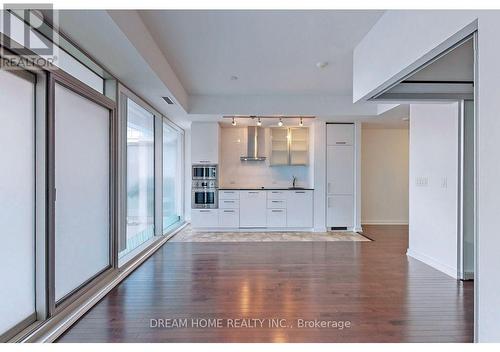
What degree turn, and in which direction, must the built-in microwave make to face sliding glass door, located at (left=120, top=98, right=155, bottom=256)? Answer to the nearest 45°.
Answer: approximately 45° to its right

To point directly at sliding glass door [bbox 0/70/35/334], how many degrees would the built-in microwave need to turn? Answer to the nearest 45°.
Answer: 0° — it already faces it

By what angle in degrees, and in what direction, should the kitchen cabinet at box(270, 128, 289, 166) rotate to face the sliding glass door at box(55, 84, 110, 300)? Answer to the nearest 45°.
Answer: approximately 45° to its right

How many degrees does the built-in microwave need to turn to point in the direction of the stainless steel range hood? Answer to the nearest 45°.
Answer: approximately 90° to its left

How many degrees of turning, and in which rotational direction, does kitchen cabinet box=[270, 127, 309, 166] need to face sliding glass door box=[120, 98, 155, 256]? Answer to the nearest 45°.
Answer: approximately 45° to its right

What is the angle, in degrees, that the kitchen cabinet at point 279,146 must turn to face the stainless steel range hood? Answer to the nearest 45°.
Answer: approximately 90° to its right

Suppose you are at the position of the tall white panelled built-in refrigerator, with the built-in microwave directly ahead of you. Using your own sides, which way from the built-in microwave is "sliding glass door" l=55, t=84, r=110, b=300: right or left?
left

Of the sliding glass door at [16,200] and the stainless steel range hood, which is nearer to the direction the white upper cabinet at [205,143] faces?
the sliding glass door

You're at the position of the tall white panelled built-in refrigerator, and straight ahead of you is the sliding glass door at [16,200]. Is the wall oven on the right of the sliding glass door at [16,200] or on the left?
right
